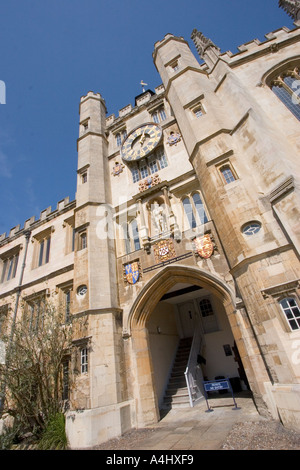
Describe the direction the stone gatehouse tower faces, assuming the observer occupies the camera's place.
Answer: facing the viewer and to the left of the viewer

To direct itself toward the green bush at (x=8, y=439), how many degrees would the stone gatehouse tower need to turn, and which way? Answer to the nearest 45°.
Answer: approximately 45° to its right
